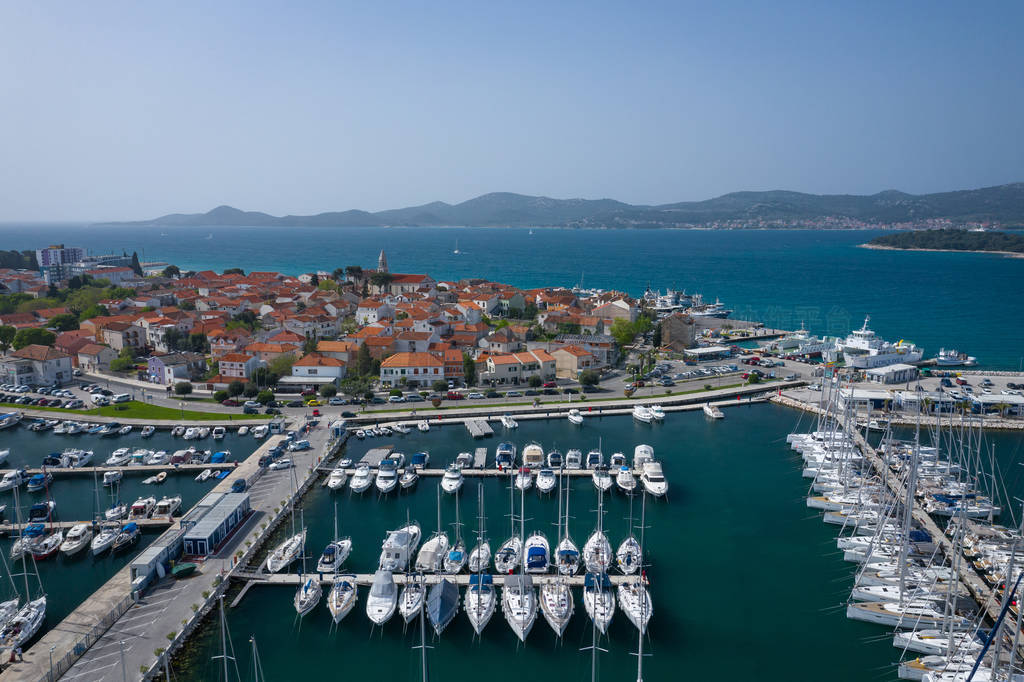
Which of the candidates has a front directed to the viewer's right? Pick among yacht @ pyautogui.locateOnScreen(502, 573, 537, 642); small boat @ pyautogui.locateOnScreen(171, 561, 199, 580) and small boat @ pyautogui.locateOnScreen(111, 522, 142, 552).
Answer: small boat @ pyautogui.locateOnScreen(171, 561, 199, 580)

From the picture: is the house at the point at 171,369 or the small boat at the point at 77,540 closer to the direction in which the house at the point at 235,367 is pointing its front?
the small boat

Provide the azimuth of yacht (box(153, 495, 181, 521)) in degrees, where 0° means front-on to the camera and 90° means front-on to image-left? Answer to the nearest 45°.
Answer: approximately 225°

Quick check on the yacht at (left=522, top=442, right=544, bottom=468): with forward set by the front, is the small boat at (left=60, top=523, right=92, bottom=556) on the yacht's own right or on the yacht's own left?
on the yacht's own left

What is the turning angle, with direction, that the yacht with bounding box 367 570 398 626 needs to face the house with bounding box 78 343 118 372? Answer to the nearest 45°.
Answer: approximately 135° to its right

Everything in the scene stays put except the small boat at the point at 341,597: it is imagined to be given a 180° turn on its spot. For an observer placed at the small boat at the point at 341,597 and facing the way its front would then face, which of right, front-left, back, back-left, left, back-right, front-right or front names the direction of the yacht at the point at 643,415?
front-right

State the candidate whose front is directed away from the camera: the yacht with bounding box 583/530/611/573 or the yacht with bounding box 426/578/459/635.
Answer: the yacht with bounding box 583/530/611/573

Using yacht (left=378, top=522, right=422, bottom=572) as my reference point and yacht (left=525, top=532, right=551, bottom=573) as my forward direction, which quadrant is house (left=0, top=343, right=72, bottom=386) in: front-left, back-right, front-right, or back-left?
back-left

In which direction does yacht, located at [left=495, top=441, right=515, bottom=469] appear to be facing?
away from the camera

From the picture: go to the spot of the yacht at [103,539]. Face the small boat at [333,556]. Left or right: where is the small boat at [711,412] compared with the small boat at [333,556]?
left
